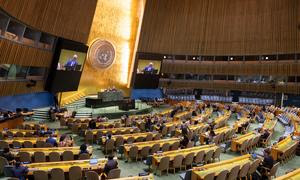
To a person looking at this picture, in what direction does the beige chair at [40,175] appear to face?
facing away from the viewer

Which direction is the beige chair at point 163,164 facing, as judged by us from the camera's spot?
facing away from the viewer and to the left of the viewer

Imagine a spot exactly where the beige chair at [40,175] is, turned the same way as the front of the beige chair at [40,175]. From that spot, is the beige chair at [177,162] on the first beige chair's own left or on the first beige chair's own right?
on the first beige chair's own right

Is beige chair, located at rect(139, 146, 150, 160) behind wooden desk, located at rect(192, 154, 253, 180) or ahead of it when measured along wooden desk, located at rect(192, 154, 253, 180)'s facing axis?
behind

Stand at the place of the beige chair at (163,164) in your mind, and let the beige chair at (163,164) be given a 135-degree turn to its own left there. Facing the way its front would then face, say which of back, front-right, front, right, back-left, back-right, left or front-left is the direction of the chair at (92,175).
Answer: front-right

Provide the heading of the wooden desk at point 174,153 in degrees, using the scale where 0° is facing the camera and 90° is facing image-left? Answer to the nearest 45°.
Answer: approximately 315°

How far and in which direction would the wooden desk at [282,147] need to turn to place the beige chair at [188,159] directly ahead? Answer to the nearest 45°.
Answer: approximately 90° to its right

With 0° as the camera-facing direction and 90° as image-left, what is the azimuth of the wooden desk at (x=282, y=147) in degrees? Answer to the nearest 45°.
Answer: approximately 315°

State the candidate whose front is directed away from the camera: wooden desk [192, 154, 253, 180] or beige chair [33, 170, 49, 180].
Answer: the beige chair
